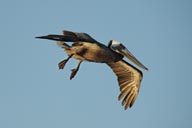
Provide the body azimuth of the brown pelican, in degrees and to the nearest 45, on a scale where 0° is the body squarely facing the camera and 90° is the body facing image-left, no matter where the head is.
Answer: approximately 270°
